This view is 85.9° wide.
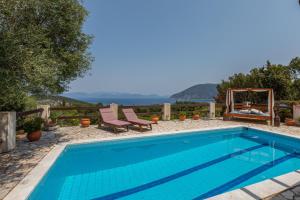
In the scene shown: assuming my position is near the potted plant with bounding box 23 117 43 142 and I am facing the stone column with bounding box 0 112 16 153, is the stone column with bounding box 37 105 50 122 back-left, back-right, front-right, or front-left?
back-right

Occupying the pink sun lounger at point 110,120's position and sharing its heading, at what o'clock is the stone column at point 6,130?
The stone column is roughly at 3 o'clock from the pink sun lounger.

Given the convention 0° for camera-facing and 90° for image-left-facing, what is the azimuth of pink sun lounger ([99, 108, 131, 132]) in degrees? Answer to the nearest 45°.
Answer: approximately 315°

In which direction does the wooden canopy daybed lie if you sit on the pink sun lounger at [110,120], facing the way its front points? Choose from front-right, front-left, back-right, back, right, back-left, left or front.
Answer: front-left

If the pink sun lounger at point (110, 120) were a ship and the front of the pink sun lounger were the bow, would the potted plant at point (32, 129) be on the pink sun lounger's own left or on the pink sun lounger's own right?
on the pink sun lounger's own right

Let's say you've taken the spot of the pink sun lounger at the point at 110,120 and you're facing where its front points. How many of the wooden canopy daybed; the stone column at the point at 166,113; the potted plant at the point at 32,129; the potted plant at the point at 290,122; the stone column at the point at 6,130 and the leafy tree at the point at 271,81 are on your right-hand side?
2

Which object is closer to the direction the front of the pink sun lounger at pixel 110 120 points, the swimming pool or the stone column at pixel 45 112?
the swimming pool

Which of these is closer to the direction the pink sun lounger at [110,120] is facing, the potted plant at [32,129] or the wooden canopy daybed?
the wooden canopy daybed

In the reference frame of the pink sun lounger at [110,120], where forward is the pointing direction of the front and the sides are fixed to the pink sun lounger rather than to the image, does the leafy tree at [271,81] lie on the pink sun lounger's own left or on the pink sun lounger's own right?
on the pink sun lounger's own left

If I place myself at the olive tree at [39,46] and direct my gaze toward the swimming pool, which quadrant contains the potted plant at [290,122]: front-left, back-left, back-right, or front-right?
front-left

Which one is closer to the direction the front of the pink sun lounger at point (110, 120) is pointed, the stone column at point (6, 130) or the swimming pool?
the swimming pool

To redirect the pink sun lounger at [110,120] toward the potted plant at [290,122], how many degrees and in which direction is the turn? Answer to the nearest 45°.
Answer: approximately 45° to its left

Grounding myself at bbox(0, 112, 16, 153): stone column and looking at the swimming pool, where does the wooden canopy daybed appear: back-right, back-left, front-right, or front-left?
front-left

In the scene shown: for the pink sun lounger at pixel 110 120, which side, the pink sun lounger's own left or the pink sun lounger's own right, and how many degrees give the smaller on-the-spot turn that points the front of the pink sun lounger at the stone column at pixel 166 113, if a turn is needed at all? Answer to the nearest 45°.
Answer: approximately 90° to the pink sun lounger's own left

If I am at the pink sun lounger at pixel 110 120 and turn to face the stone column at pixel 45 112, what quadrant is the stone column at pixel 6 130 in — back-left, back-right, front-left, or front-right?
front-left

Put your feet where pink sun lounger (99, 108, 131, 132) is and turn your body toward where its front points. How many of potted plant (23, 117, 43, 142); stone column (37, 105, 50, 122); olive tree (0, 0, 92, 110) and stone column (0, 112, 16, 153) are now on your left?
0

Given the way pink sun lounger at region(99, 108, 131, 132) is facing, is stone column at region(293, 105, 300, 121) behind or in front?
in front
